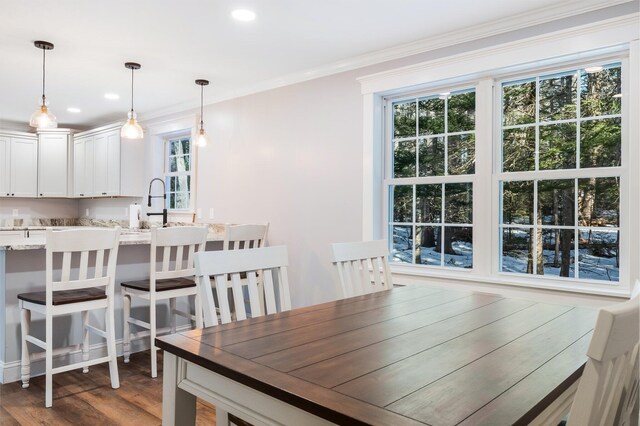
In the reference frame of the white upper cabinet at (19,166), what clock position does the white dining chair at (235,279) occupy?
The white dining chair is roughly at 12 o'clock from the white upper cabinet.

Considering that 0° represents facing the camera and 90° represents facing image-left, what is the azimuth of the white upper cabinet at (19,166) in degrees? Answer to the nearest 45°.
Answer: approximately 0°

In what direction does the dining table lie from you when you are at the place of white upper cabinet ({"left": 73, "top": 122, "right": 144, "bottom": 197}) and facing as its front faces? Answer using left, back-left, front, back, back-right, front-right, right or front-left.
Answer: front-left

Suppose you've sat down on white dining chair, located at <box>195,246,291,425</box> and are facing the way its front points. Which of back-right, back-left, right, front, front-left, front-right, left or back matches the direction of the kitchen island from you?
back

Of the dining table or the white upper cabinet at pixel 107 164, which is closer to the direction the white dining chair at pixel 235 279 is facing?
the dining table

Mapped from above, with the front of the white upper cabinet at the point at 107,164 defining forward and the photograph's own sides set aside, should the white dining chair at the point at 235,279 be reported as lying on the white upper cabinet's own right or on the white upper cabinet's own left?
on the white upper cabinet's own left

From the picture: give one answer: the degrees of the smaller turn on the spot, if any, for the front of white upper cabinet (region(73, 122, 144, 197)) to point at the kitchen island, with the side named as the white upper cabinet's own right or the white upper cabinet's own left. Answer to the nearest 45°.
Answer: approximately 45° to the white upper cabinet's own left

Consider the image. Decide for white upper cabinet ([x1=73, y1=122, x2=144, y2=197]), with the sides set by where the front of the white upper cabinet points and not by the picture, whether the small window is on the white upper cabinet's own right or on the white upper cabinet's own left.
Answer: on the white upper cabinet's own left
